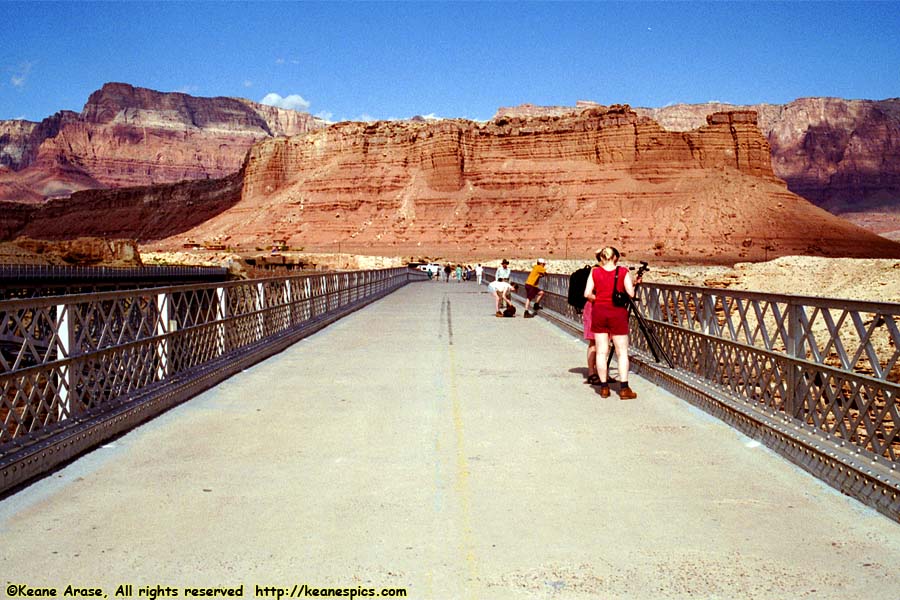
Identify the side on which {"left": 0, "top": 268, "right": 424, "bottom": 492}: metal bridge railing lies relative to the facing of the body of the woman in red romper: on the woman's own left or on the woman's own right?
on the woman's own left

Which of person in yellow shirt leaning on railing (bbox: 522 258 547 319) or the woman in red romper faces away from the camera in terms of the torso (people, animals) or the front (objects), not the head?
the woman in red romper

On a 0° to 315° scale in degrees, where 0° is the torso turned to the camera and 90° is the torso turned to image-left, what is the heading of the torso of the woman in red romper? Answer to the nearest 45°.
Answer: approximately 180°

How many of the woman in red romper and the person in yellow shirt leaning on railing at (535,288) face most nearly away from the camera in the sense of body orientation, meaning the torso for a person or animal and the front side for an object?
1

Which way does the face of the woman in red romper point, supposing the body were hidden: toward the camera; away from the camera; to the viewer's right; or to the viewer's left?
away from the camera

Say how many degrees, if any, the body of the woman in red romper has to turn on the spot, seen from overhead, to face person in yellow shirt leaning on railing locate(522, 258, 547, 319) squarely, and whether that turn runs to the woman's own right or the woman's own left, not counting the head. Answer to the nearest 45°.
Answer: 0° — they already face them
